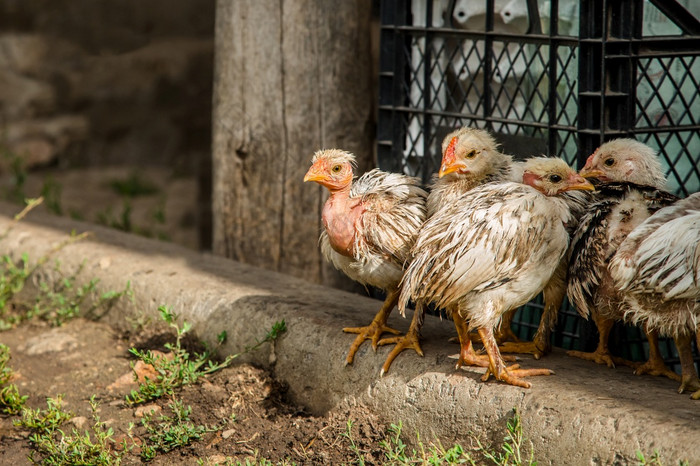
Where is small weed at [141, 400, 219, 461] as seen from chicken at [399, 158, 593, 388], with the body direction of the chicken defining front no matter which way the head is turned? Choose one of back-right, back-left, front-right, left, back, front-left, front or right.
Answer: back

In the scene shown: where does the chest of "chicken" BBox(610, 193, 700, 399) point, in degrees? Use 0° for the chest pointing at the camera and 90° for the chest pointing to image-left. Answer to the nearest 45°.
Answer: approximately 270°

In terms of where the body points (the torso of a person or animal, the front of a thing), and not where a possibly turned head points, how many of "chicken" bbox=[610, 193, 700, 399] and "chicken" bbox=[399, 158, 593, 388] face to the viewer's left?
0

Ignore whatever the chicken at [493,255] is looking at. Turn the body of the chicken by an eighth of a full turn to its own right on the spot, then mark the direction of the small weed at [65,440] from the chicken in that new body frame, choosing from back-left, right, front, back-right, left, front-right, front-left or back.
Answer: back-right

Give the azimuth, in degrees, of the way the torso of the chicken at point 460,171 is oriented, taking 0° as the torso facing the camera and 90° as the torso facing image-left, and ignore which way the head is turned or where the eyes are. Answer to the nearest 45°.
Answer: approximately 45°

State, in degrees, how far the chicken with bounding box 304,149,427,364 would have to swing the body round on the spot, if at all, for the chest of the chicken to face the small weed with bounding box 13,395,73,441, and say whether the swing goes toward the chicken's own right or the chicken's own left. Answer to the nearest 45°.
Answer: approximately 45° to the chicken's own right

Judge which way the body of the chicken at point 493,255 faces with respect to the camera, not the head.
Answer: to the viewer's right

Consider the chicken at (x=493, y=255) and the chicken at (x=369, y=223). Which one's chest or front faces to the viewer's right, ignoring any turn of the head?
the chicken at (x=493, y=255)
